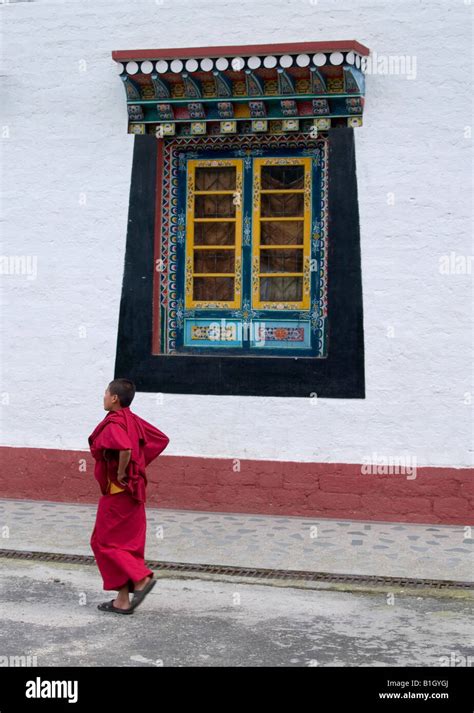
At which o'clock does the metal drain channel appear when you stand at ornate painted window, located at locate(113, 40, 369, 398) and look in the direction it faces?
The metal drain channel is roughly at 12 o'clock from the ornate painted window.

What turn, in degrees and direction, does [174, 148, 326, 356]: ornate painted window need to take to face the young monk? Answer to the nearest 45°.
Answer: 0° — it already faces them

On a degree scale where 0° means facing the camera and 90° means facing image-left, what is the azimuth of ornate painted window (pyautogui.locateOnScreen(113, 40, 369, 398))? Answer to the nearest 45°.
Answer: approximately 0°

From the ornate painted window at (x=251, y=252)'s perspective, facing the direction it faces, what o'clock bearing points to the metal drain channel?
The metal drain channel is roughly at 12 o'clock from the ornate painted window.
